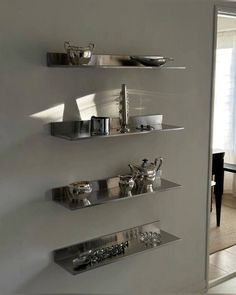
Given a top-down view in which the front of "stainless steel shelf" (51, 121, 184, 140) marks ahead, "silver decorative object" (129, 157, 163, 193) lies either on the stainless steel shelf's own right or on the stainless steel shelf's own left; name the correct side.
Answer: on the stainless steel shelf's own left

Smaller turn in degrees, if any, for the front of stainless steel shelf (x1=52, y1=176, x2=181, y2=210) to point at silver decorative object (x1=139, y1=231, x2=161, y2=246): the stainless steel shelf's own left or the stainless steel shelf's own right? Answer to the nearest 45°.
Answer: approximately 90° to the stainless steel shelf's own left

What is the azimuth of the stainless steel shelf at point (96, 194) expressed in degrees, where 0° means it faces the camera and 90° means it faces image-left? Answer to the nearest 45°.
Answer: approximately 315°
